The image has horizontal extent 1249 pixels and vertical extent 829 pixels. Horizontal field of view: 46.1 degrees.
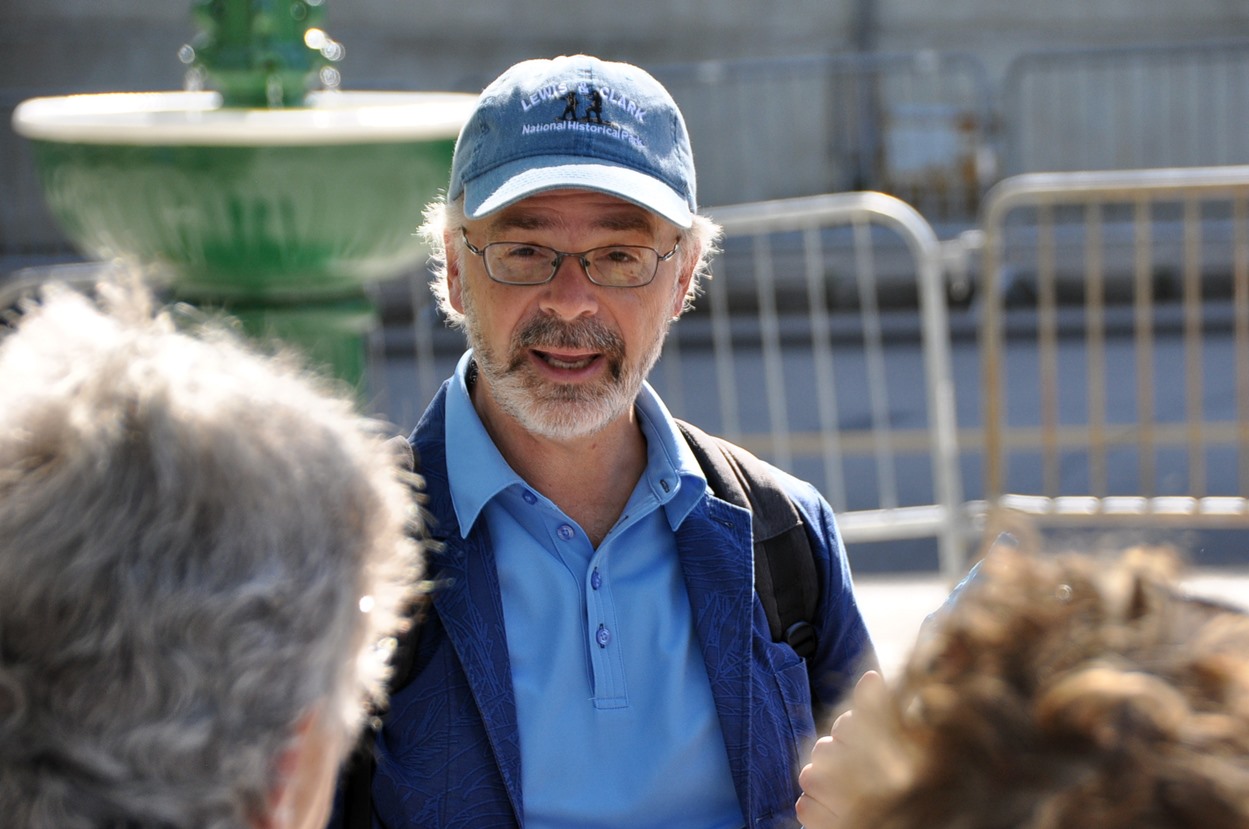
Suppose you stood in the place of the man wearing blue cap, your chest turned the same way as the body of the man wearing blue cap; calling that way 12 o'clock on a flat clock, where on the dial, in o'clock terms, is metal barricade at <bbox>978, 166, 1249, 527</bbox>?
The metal barricade is roughly at 7 o'clock from the man wearing blue cap.

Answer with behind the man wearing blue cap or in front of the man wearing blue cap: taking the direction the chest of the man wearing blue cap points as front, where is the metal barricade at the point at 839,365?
behind

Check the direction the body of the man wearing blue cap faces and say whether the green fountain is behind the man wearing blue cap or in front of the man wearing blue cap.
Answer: behind

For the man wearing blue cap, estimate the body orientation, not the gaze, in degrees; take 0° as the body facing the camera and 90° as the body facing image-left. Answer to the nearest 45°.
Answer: approximately 0°
